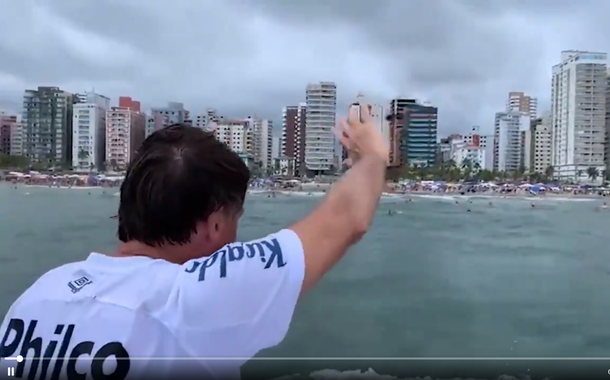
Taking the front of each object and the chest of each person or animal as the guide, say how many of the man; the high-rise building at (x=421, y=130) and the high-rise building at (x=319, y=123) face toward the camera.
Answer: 2

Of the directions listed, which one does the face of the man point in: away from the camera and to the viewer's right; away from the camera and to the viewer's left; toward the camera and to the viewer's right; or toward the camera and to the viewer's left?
away from the camera and to the viewer's right

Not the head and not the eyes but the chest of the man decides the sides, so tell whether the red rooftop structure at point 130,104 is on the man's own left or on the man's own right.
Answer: on the man's own left

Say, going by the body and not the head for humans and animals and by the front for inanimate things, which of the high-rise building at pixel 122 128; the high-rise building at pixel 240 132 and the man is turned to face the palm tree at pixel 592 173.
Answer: the man

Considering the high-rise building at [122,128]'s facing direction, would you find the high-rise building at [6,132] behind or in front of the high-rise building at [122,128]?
behind

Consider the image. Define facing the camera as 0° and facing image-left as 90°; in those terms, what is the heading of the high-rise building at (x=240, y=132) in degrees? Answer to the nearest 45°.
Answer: approximately 0°

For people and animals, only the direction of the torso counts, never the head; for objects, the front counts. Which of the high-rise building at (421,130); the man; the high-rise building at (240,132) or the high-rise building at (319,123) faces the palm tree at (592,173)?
the man

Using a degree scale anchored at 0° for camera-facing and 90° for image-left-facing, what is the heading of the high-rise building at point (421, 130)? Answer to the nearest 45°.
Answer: approximately 0°

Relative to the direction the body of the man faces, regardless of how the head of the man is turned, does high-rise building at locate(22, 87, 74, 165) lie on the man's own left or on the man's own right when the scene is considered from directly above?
on the man's own left

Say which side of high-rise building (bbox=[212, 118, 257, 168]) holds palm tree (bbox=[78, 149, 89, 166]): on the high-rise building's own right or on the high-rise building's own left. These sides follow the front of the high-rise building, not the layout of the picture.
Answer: on the high-rise building's own right
